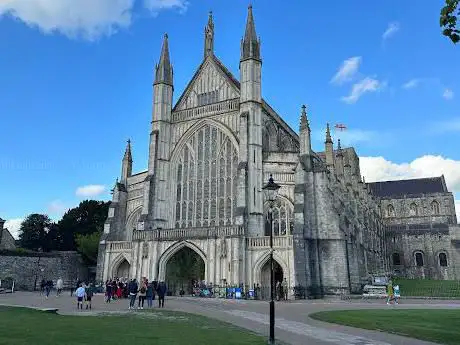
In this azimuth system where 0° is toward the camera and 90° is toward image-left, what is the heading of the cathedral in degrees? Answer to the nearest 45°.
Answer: approximately 45°
